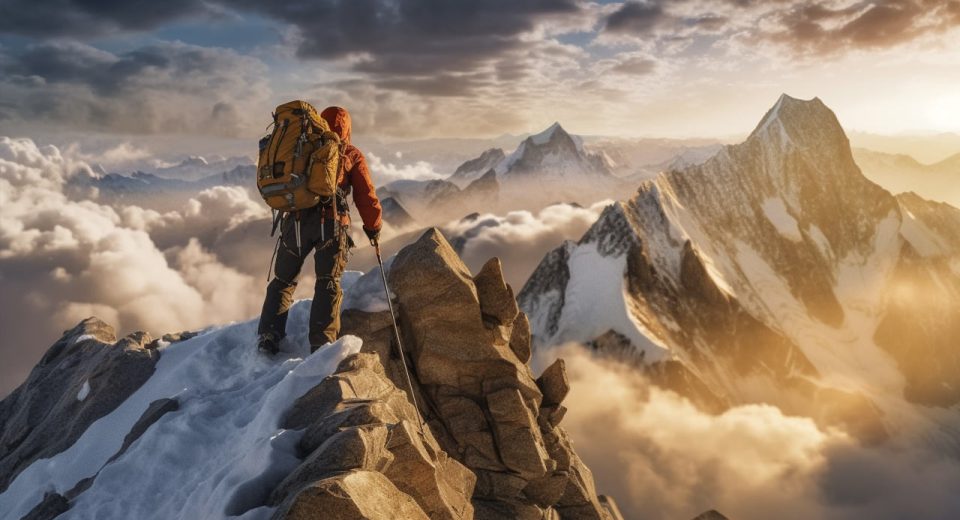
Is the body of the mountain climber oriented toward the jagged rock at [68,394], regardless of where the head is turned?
no

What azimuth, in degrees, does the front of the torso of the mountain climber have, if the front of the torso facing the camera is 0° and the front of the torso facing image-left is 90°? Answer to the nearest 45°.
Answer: approximately 225°

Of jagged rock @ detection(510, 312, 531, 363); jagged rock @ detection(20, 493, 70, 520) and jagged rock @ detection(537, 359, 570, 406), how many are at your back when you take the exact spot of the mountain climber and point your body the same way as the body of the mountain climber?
1

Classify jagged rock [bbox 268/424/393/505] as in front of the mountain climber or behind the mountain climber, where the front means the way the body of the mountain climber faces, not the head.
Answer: behind

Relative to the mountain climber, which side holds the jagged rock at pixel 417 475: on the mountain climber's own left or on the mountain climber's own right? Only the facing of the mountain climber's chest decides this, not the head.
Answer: on the mountain climber's own right

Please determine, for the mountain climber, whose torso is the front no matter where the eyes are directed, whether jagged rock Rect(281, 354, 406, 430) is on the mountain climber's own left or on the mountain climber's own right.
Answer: on the mountain climber's own right

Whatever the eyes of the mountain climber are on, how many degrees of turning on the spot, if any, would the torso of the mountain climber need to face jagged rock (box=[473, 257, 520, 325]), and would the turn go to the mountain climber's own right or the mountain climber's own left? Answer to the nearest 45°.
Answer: approximately 45° to the mountain climber's own right

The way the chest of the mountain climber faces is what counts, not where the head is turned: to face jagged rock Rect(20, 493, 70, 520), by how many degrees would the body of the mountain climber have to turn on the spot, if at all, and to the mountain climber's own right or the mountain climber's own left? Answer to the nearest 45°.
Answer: approximately 180°

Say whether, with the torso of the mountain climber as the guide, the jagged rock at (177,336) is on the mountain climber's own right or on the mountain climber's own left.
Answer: on the mountain climber's own left

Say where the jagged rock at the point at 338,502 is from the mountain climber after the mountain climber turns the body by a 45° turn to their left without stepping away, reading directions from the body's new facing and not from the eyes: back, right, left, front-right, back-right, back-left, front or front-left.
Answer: back

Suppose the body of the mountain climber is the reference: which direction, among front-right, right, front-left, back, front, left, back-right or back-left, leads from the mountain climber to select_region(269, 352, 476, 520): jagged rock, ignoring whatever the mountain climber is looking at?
back-right
